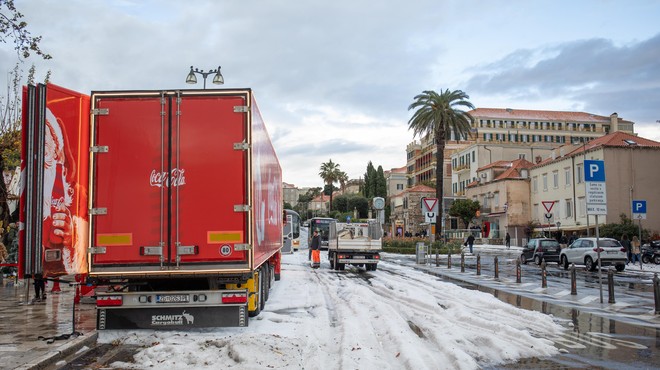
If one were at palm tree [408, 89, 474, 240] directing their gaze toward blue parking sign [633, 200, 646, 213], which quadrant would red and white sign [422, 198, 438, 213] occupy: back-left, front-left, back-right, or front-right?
front-right

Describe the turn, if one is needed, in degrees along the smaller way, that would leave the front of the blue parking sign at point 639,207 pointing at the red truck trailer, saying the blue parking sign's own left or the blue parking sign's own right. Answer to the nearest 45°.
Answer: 0° — it already faces it

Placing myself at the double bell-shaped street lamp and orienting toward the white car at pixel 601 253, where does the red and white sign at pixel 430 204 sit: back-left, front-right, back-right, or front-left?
front-left

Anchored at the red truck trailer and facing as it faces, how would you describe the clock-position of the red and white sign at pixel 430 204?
The red and white sign is roughly at 1 o'clock from the red truck trailer.

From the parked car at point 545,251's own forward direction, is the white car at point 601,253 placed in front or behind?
behind

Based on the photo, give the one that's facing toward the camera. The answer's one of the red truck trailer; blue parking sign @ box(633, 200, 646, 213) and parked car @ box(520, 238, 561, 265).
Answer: the blue parking sign

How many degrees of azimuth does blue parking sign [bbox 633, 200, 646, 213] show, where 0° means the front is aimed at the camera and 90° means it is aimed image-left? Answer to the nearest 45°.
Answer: approximately 0°

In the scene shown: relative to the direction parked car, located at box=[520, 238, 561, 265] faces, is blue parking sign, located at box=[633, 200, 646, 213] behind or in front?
behind

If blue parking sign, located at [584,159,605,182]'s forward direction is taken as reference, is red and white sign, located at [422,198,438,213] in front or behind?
behind

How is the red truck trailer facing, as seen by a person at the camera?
facing away from the viewer

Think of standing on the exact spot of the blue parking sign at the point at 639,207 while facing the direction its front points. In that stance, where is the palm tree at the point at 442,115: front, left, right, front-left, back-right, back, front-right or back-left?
back-right

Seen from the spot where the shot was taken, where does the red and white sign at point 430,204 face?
facing the viewer

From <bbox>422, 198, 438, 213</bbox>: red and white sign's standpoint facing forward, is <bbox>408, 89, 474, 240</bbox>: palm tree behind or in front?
behind

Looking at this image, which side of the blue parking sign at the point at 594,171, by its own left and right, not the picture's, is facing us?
front
